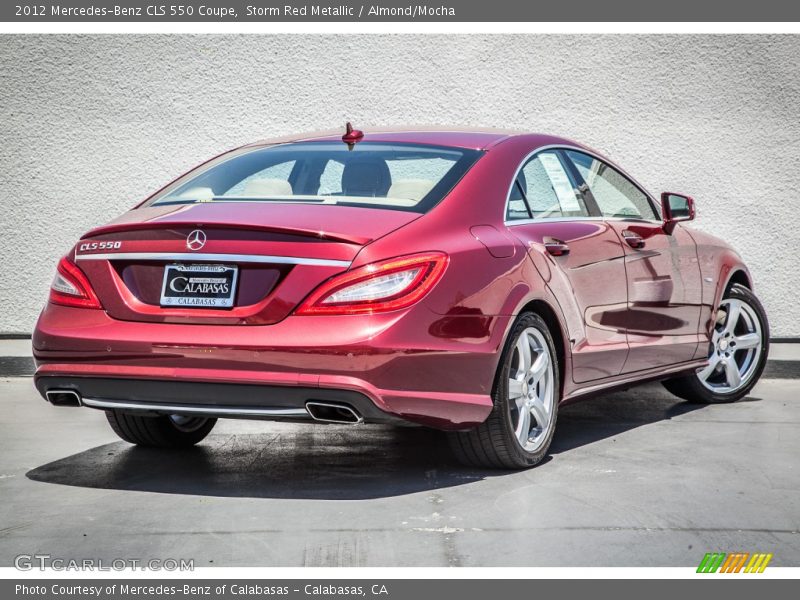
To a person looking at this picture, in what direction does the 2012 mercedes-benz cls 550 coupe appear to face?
facing away from the viewer and to the right of the viewer
